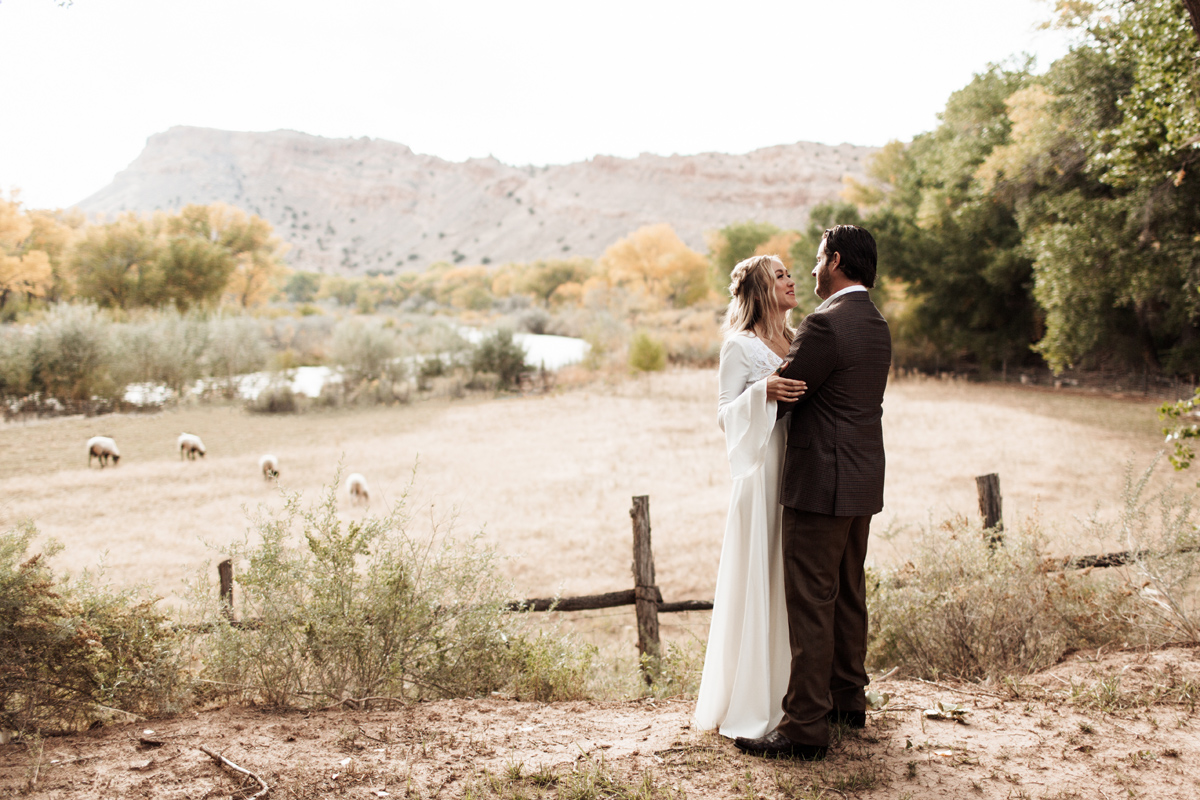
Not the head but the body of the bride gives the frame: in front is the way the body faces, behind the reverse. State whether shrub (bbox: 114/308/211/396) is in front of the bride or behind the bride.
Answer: behind

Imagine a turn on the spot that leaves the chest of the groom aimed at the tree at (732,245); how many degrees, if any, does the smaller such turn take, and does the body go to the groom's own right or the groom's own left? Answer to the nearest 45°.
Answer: approximately 45° to the groom's own right

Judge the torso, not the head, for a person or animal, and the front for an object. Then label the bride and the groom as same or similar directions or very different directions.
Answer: very different directions

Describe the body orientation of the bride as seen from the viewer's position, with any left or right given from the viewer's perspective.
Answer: facing the viewer and to the right of the viewer

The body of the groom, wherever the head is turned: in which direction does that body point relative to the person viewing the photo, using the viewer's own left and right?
facing away from the viewer and to the left of the viewer
